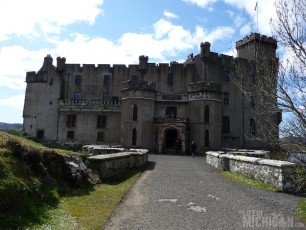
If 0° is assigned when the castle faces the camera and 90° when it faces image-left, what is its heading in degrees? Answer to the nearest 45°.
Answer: approximately 0°

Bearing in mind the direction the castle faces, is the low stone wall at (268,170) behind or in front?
in front

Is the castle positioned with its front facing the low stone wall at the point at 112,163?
yes
